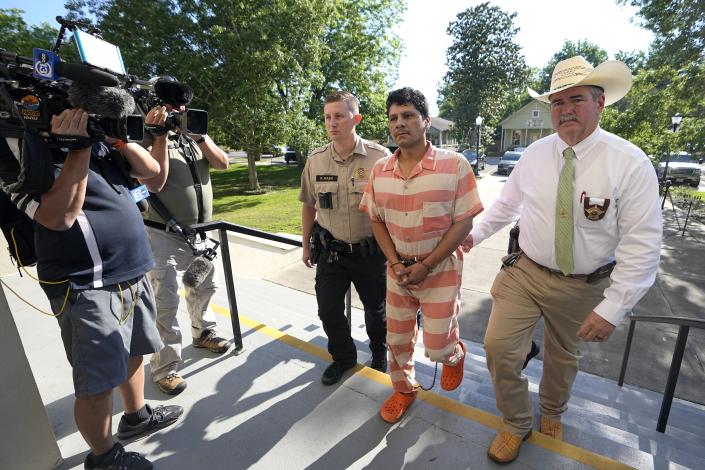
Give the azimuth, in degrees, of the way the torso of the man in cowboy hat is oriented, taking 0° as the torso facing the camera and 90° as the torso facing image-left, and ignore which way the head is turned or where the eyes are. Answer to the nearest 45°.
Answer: approximately 45°

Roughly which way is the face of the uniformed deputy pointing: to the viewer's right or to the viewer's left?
to the viewer's left

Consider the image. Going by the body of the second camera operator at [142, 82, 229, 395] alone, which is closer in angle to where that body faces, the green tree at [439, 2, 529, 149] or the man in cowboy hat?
the man in cowboy hat

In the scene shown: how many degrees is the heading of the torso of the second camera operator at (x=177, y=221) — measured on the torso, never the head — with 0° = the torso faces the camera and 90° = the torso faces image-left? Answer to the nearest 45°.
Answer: approximately 315°

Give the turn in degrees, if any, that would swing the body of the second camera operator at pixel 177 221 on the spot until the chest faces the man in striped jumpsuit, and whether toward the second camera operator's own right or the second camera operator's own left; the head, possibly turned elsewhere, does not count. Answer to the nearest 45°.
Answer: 0° — they already face them

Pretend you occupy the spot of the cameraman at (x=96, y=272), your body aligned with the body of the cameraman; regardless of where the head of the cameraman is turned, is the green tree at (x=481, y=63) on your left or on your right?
on your left

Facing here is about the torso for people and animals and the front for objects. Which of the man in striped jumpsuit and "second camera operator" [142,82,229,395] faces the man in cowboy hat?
the second camera operator

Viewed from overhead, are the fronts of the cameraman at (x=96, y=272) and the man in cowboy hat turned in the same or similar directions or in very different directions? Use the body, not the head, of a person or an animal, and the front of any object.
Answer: very different directions

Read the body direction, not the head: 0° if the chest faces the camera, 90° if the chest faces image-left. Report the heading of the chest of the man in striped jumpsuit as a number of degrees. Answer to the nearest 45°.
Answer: approximately 45°

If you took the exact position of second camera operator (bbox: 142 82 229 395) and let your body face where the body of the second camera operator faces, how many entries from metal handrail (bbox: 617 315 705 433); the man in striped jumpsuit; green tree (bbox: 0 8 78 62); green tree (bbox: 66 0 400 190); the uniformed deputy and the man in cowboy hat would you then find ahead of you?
4
